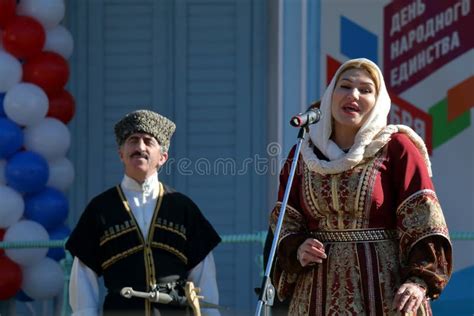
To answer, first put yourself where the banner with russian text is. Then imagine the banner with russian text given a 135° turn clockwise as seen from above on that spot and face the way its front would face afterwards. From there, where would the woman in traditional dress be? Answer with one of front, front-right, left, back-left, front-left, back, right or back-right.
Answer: back-left

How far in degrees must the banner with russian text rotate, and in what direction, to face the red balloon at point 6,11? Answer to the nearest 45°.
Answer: approximately 90° to its right

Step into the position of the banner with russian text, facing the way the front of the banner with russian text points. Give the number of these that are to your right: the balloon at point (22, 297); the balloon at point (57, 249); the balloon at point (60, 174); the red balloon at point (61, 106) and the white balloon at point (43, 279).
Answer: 5

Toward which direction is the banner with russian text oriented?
toward the camera

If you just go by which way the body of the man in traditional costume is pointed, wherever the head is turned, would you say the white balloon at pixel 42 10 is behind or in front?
behind

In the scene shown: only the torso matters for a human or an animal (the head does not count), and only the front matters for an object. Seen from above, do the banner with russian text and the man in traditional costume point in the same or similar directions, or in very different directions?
same or similar directions

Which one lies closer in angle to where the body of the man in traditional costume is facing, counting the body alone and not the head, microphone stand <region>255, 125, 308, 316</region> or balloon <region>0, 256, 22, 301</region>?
the microphone stand

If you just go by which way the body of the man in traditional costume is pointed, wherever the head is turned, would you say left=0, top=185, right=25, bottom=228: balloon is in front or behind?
behind

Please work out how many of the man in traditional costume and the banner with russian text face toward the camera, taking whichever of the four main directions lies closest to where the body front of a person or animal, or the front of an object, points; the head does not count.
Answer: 2

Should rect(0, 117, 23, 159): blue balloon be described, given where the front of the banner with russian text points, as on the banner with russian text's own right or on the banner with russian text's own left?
on the banner with russian text's own right

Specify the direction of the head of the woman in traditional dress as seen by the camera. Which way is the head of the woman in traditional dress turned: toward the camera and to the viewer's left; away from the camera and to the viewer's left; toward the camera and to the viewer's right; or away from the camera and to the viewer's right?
toward the camera and to the viewer's left
